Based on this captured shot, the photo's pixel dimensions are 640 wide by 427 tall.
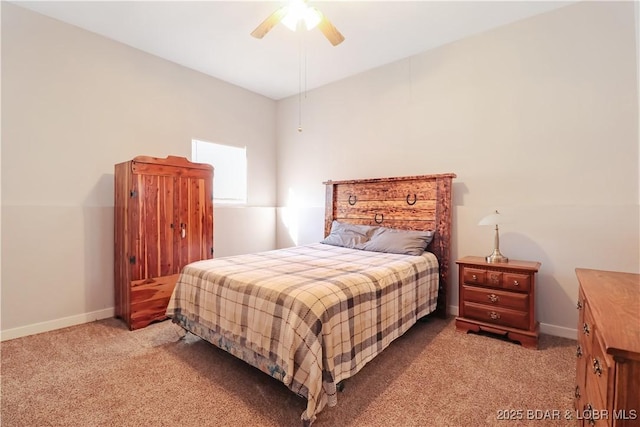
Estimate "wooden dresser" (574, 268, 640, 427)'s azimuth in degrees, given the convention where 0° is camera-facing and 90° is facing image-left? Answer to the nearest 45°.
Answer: approximately 90°

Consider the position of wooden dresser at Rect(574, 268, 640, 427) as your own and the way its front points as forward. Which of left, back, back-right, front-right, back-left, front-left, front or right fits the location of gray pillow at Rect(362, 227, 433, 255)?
front-right

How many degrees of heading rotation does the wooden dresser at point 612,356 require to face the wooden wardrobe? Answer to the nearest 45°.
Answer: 0° — it already faces it

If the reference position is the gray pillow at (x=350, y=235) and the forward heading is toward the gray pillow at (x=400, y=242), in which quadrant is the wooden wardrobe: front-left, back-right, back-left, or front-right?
back-right

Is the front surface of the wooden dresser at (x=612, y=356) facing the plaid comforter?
yes

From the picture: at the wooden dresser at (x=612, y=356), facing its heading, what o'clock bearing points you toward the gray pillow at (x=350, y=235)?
The gray pillow is roughly at 1 o'clock from the wooden dresser.

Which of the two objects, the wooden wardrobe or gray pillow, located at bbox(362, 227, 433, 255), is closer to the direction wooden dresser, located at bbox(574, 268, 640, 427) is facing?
the wooden wardrobe

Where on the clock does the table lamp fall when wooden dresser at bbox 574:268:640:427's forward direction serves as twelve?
The table lamp is roughly at 2 o'clock from the wooden dresser.
